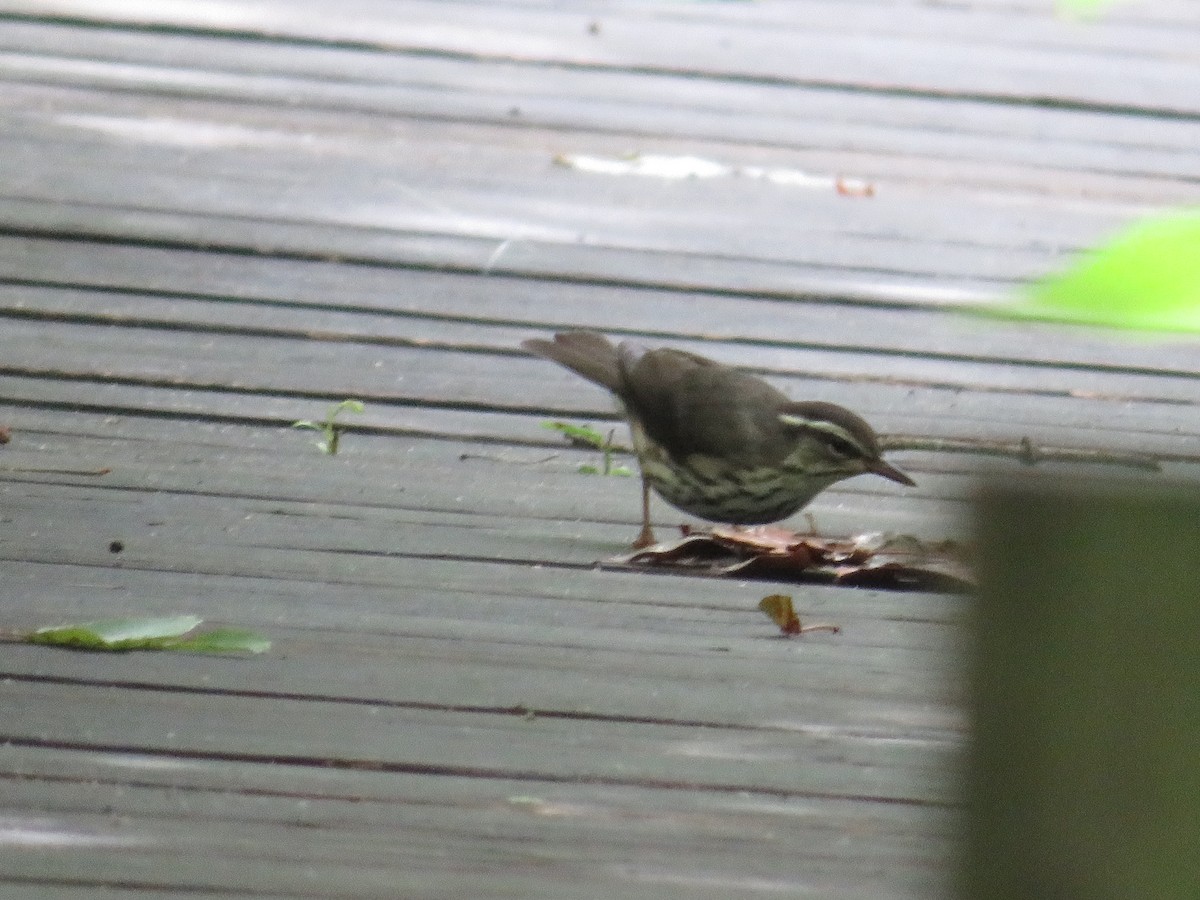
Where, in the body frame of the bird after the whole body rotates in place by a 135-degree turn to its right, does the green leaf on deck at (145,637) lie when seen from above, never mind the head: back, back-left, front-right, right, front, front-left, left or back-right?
front

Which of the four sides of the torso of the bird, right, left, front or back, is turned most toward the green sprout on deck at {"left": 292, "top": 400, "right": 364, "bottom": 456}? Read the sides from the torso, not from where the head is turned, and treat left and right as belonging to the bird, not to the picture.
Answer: back

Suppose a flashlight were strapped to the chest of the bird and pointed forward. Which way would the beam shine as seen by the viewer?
to the viewer's right

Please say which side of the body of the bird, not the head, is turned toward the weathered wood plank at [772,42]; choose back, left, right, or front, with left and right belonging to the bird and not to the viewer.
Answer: left

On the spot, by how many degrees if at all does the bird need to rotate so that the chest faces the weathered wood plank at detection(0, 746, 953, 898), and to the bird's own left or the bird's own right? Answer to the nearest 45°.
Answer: approximately 90° to the bird's own right
